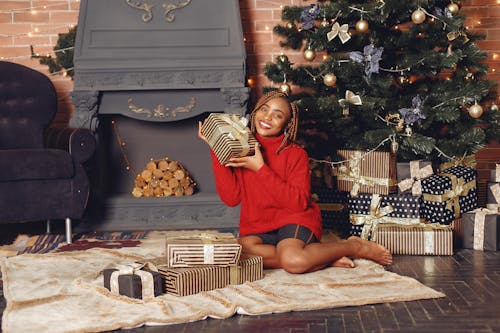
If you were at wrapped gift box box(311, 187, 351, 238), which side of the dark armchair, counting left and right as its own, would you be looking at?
left

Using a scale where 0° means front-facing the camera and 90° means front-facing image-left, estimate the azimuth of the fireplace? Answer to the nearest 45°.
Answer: approximately 0°

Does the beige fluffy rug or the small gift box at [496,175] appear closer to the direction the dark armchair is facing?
the beige fluffy rug

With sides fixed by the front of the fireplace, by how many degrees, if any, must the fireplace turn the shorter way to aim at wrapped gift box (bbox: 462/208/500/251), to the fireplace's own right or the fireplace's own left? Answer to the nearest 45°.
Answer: approximately 45° to the fireplace's own left

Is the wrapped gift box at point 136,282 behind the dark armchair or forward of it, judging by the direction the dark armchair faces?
forward

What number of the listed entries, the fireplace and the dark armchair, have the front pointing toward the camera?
2

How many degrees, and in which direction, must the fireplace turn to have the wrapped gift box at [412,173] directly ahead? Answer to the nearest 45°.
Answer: approximately 45° to its left

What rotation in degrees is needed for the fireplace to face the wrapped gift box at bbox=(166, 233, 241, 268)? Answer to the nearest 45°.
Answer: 0° — it already faces it

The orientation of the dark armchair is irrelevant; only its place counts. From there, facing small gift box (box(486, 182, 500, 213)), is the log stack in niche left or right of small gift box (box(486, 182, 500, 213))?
left

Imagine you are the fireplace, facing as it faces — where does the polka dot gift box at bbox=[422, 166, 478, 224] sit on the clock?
The polka dot gift box is roughly at 10 o'clock from the fireplace.
